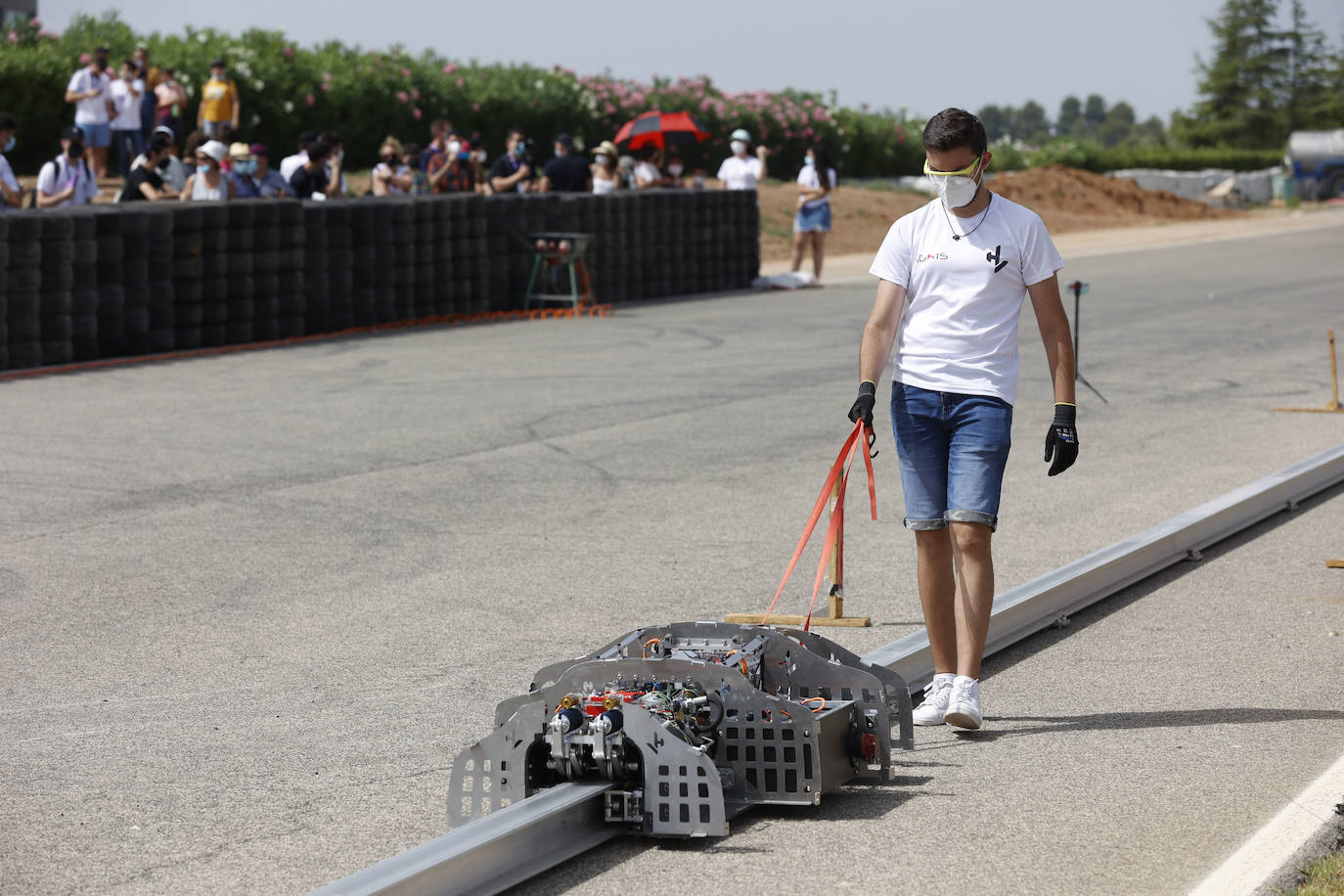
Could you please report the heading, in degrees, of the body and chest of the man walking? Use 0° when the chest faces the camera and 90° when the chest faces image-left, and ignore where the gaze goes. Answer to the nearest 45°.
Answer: approximately 0°

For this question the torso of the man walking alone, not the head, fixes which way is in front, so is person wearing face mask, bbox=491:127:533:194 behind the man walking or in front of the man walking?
behind

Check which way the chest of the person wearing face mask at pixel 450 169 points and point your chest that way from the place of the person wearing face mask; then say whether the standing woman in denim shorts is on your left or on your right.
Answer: on your left

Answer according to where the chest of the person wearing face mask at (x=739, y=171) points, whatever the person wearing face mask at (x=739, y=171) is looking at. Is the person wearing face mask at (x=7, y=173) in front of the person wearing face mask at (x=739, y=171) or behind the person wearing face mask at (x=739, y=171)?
in front

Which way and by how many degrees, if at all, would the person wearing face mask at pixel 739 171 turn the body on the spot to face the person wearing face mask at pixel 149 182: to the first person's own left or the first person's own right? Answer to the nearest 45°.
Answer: approximately 45° to the first person's own right

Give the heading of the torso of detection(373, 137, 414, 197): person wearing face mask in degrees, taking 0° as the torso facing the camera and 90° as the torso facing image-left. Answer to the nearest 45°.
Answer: approximately 0°

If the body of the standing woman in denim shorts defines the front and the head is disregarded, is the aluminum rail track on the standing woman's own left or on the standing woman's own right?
on the standing woman's own left

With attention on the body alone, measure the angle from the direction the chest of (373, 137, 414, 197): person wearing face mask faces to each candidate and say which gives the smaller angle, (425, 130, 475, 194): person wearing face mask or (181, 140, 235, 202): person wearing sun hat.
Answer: the person wearing sun hat

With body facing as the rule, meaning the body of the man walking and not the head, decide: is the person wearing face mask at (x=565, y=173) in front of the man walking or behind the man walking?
behind

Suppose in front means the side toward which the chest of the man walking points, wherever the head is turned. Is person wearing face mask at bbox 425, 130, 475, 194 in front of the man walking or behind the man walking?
behind

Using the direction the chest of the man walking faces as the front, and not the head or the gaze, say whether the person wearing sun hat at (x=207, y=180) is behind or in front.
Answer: behind
